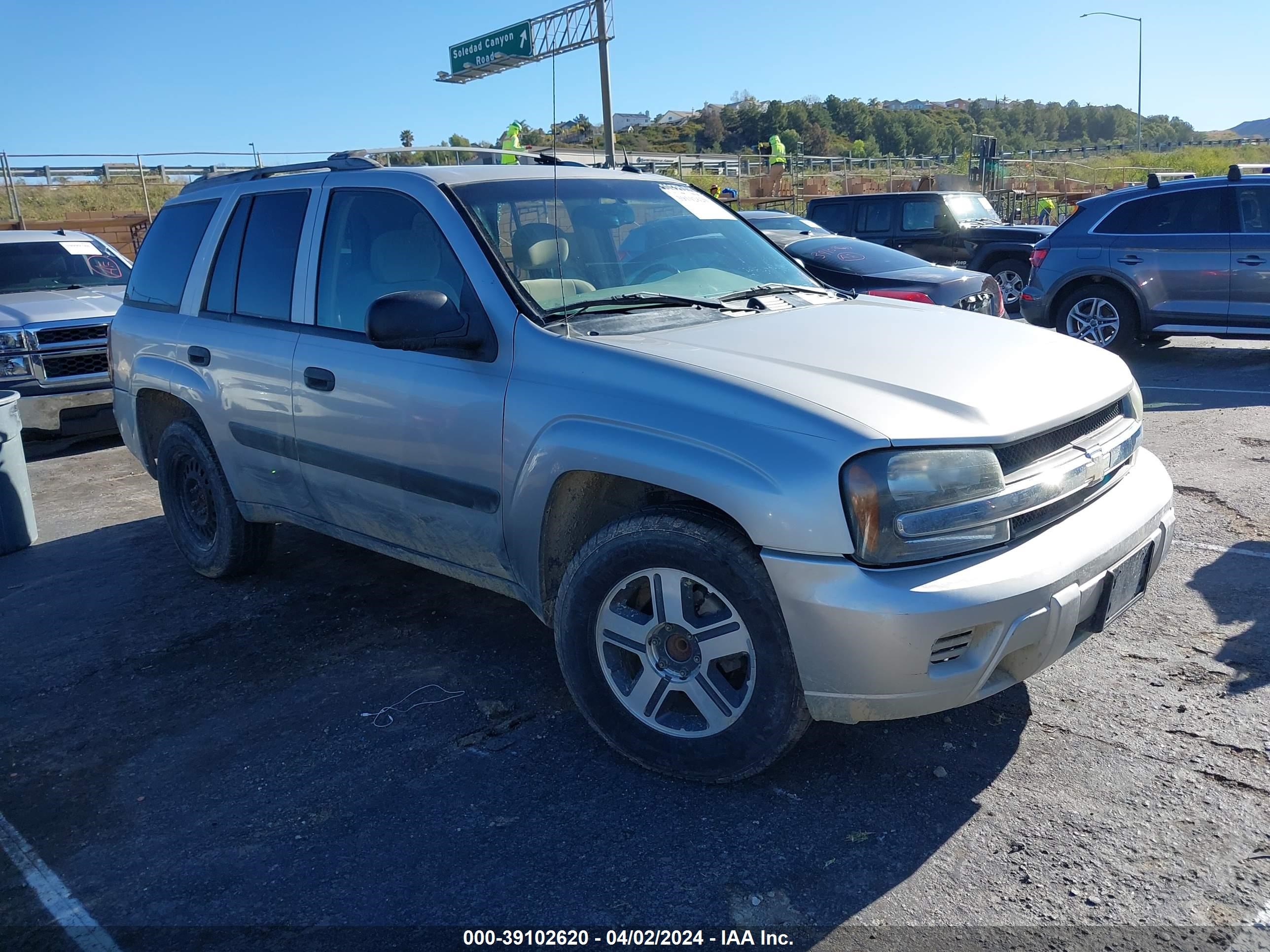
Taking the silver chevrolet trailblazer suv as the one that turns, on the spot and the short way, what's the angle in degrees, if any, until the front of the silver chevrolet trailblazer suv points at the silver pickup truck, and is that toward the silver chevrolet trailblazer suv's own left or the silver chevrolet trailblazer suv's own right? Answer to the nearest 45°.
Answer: approximately 180°

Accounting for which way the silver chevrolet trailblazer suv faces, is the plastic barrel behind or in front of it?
behind

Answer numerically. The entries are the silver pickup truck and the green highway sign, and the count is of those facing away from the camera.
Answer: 0

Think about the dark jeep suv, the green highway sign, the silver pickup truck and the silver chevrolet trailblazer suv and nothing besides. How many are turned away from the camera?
0

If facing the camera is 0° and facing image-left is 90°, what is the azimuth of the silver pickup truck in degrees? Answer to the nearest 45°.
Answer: approximately 315°

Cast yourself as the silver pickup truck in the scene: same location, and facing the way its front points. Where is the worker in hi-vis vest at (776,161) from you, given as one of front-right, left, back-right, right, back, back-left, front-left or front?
left

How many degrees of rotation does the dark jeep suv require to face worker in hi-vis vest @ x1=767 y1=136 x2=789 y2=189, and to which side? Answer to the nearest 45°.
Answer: approximately 135° to its left

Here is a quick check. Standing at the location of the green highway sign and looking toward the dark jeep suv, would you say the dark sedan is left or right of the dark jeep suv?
right

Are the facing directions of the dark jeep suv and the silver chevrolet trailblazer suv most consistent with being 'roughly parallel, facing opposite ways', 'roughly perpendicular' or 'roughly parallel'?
roughly parallel

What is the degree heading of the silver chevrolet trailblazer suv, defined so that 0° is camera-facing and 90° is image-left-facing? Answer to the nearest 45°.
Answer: approximately 315°
